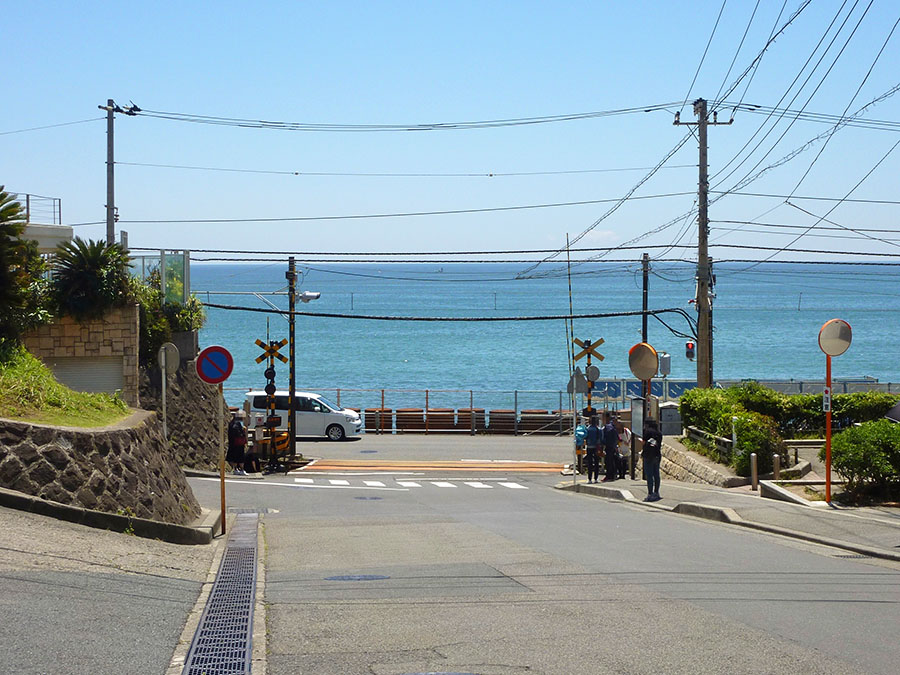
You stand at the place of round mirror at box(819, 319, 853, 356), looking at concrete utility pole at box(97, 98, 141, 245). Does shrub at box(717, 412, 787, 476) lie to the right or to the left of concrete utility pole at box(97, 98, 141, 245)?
right

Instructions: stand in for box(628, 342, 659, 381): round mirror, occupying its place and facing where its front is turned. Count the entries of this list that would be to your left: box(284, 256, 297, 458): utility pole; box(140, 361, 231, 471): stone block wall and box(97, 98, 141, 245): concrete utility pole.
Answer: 0

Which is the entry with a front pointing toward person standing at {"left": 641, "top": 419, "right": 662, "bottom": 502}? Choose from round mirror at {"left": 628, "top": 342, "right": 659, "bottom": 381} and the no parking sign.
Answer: the round mirror

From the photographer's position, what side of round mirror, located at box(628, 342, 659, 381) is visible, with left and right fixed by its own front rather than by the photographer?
front

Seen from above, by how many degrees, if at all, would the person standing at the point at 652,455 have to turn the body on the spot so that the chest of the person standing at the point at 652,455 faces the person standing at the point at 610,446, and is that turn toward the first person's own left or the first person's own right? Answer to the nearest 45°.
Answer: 0° — they already face them

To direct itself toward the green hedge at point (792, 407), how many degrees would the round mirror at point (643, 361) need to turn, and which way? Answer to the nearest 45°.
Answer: approximately 135° to its left

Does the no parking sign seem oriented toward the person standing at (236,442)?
no

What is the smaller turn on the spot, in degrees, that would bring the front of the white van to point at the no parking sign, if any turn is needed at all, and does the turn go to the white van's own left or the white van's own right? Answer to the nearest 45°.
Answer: approximately 90° to the white van's own right

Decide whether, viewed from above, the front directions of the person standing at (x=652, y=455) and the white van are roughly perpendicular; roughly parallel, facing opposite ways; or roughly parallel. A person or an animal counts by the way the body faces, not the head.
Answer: roughly perpendicular

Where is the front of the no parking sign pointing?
toward the camera

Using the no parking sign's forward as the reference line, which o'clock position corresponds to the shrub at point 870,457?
The shrub is roughly at 9 o'clock from the no parking sign.

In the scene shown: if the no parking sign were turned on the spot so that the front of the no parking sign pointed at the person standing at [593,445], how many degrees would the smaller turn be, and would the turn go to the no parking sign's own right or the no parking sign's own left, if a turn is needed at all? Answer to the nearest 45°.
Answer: approximately 135° to the no parking sign's own left

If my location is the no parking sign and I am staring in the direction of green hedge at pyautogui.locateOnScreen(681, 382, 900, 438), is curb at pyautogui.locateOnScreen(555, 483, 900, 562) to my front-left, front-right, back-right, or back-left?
front-right

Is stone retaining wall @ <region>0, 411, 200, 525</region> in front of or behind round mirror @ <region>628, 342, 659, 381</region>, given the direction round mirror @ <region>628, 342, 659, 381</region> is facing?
in front

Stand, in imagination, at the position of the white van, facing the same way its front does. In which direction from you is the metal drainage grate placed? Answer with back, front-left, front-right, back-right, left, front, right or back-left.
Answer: right

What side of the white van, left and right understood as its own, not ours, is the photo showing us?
right

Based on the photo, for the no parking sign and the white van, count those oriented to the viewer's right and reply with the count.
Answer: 1

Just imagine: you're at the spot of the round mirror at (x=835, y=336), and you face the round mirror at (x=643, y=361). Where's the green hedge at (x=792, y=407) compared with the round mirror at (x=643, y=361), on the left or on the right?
right

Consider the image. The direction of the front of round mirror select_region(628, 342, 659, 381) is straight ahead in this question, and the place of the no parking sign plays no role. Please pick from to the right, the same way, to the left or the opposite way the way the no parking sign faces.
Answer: the same way

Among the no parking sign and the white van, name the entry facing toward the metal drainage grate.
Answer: the no parking sign
